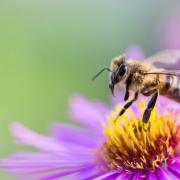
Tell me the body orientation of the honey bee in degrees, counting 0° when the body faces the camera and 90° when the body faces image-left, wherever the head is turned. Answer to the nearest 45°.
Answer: approximately 90°

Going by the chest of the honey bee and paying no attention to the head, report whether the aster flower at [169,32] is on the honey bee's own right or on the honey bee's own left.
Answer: on the honey bee's own right
